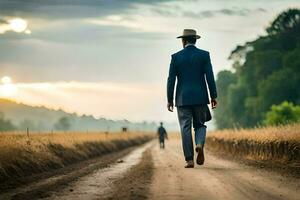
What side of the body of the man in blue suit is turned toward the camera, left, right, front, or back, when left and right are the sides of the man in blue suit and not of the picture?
back

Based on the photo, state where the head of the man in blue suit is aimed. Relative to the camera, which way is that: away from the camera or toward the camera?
away from the camera
